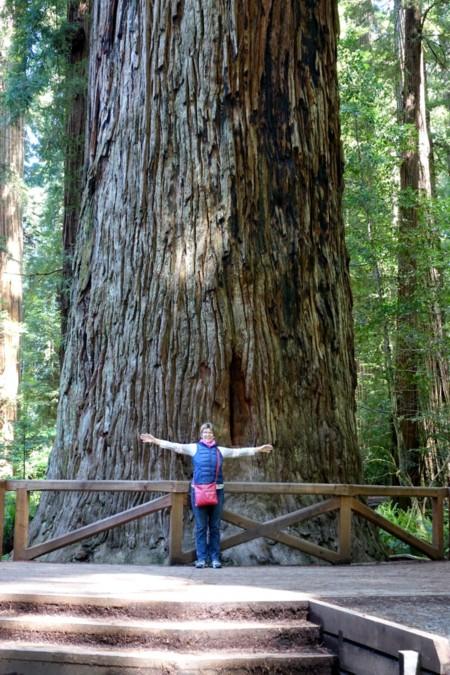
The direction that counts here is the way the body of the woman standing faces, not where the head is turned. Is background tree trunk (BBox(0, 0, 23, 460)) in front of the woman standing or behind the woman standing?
behind

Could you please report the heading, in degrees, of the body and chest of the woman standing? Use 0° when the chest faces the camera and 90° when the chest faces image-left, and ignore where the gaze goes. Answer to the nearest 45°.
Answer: approximately 0°

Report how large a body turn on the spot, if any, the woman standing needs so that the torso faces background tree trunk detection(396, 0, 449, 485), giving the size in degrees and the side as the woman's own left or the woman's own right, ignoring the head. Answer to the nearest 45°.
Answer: approximately 135° to the woman's own left
